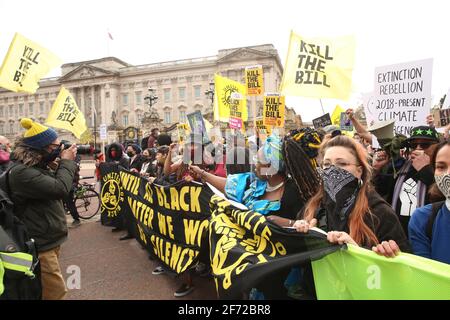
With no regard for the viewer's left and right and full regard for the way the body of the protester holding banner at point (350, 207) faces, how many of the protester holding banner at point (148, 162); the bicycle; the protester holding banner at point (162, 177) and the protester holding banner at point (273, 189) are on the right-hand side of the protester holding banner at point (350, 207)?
4

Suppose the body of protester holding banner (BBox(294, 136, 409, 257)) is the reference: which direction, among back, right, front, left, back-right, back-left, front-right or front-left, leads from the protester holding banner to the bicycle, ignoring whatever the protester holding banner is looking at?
right

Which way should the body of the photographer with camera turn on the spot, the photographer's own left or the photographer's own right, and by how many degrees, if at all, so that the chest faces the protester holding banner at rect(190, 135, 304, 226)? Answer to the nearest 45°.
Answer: approximately 45° to the photographer's own right

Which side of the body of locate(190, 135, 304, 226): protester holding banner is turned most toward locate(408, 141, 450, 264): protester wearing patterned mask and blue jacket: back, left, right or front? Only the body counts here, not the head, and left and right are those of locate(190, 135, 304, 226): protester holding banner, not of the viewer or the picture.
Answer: left

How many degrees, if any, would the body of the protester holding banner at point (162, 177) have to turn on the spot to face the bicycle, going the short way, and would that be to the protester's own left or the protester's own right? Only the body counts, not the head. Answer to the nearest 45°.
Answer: approximately 90° to the protester's own right

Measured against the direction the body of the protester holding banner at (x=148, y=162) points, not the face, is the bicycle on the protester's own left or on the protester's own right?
on the protester's own right

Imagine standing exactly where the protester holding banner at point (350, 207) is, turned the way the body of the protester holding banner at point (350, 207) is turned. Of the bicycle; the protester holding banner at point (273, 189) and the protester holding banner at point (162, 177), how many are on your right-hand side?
3

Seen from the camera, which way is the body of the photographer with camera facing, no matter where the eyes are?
to the viewer's right

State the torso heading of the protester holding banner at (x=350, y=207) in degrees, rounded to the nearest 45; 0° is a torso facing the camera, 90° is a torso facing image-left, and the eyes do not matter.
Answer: approximately 45°

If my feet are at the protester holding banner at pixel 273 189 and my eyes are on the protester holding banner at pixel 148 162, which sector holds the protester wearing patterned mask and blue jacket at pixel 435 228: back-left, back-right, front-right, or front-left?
back-right

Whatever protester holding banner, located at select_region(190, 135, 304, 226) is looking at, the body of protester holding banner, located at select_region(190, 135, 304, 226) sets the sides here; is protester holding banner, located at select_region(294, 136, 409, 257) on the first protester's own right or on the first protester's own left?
on the first protester's own left

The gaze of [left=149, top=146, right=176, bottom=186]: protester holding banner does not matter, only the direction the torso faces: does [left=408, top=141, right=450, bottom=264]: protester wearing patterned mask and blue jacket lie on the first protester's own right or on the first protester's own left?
on the first protester's own left

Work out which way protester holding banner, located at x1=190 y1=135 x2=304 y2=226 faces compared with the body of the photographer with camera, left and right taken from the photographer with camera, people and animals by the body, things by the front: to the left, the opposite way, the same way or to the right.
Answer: the opposite way

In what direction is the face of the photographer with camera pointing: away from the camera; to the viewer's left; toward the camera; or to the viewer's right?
to the viewer's right

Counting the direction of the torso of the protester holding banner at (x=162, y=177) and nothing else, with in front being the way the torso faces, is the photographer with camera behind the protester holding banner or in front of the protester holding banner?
in front
